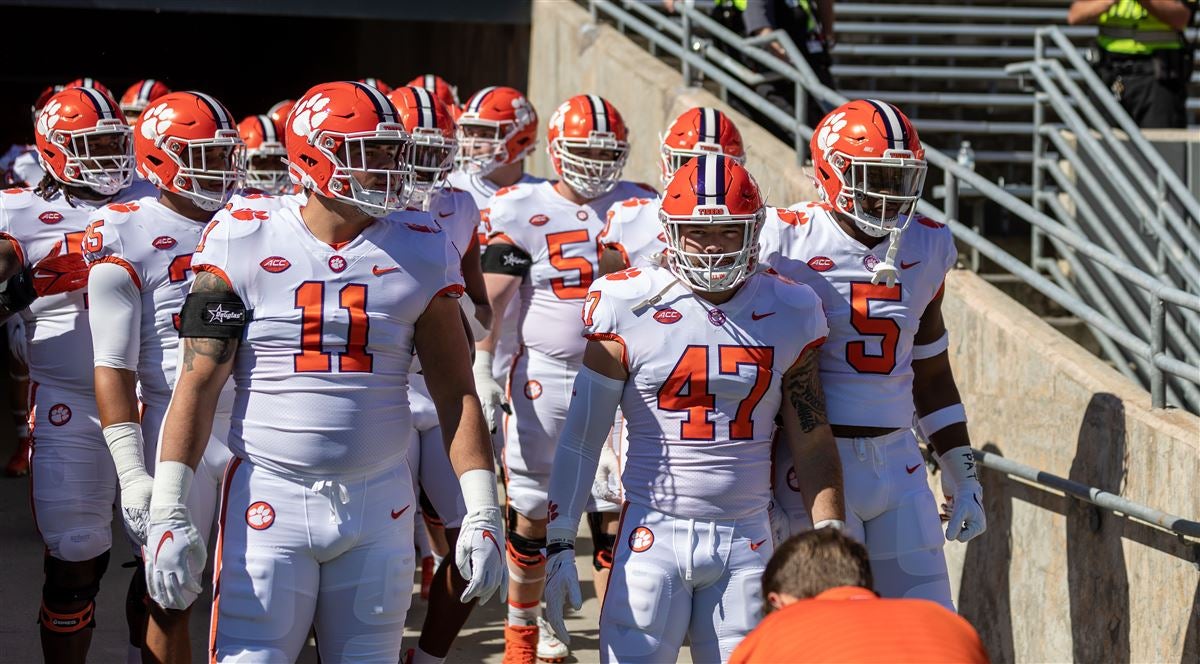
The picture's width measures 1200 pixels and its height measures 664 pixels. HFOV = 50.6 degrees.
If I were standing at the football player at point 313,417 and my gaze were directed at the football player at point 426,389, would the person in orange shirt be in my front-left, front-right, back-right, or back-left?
back-right

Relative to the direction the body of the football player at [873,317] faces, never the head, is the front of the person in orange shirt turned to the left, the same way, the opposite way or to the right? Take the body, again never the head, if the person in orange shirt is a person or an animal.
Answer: the opposite way

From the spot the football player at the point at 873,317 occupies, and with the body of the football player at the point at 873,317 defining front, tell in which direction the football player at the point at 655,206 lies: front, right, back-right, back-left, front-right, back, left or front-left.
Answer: back-right

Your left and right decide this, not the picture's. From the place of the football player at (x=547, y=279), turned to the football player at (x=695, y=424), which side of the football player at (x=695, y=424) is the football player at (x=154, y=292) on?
right

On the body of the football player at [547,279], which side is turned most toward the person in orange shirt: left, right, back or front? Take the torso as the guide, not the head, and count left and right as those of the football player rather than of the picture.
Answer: front

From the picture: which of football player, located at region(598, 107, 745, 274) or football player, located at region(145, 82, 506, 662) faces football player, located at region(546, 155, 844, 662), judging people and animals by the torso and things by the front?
football player, located at region(598, 107, 745, 274)

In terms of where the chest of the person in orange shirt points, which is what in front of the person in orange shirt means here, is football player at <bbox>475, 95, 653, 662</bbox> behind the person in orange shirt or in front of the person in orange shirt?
in front

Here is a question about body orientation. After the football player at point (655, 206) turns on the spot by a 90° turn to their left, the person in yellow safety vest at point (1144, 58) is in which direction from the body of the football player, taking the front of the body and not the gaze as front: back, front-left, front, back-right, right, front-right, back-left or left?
front-left

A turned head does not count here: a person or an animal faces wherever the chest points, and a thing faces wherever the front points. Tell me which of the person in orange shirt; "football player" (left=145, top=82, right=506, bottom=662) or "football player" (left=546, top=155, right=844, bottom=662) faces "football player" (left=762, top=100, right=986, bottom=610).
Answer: the person in orange shirt
